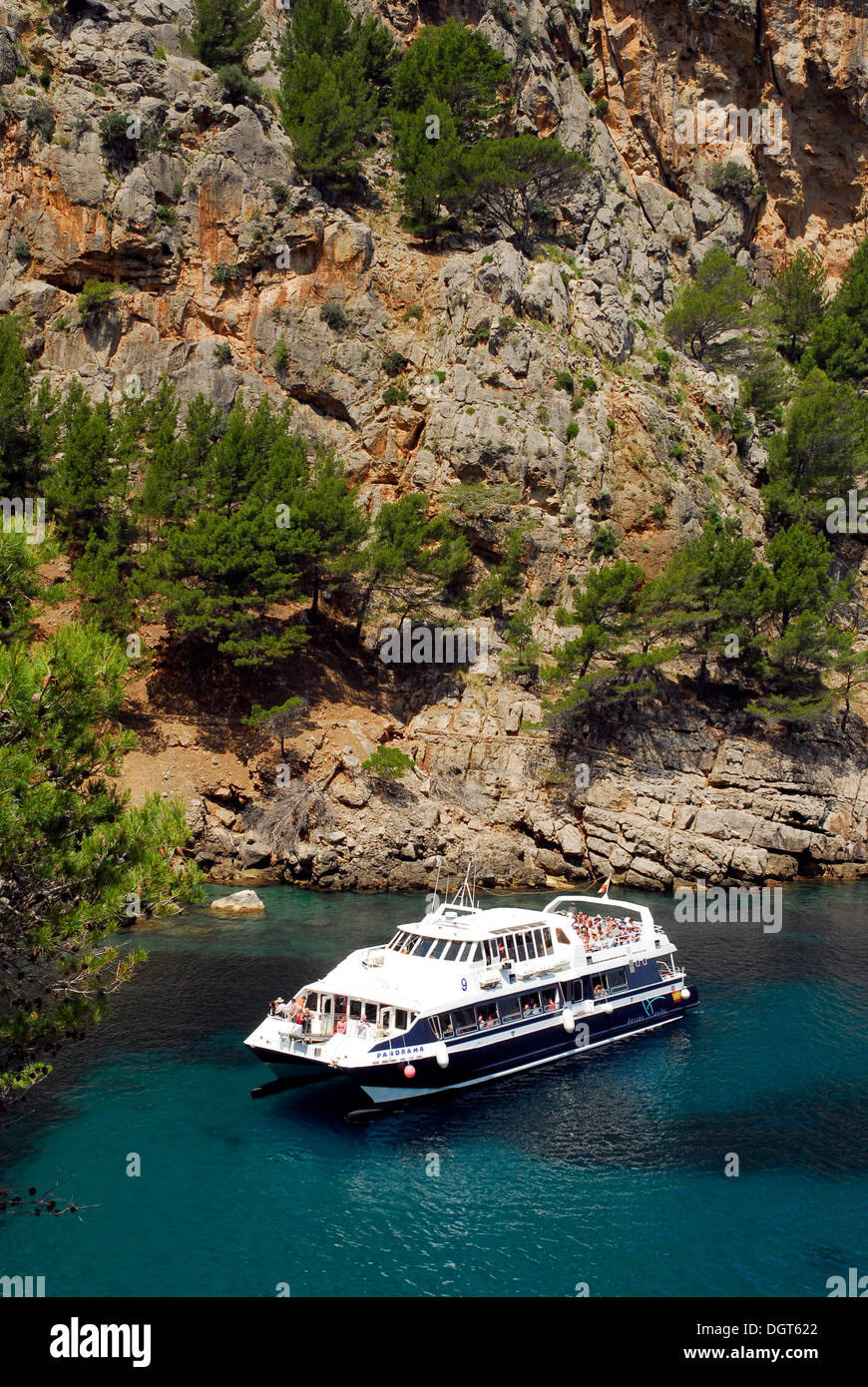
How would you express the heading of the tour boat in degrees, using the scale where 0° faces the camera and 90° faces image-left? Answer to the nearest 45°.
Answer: approximately 45°

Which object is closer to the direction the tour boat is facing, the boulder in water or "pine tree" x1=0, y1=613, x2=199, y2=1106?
the pine tree

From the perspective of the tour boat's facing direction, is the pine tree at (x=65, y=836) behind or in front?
in front

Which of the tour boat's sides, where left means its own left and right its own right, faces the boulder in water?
right
